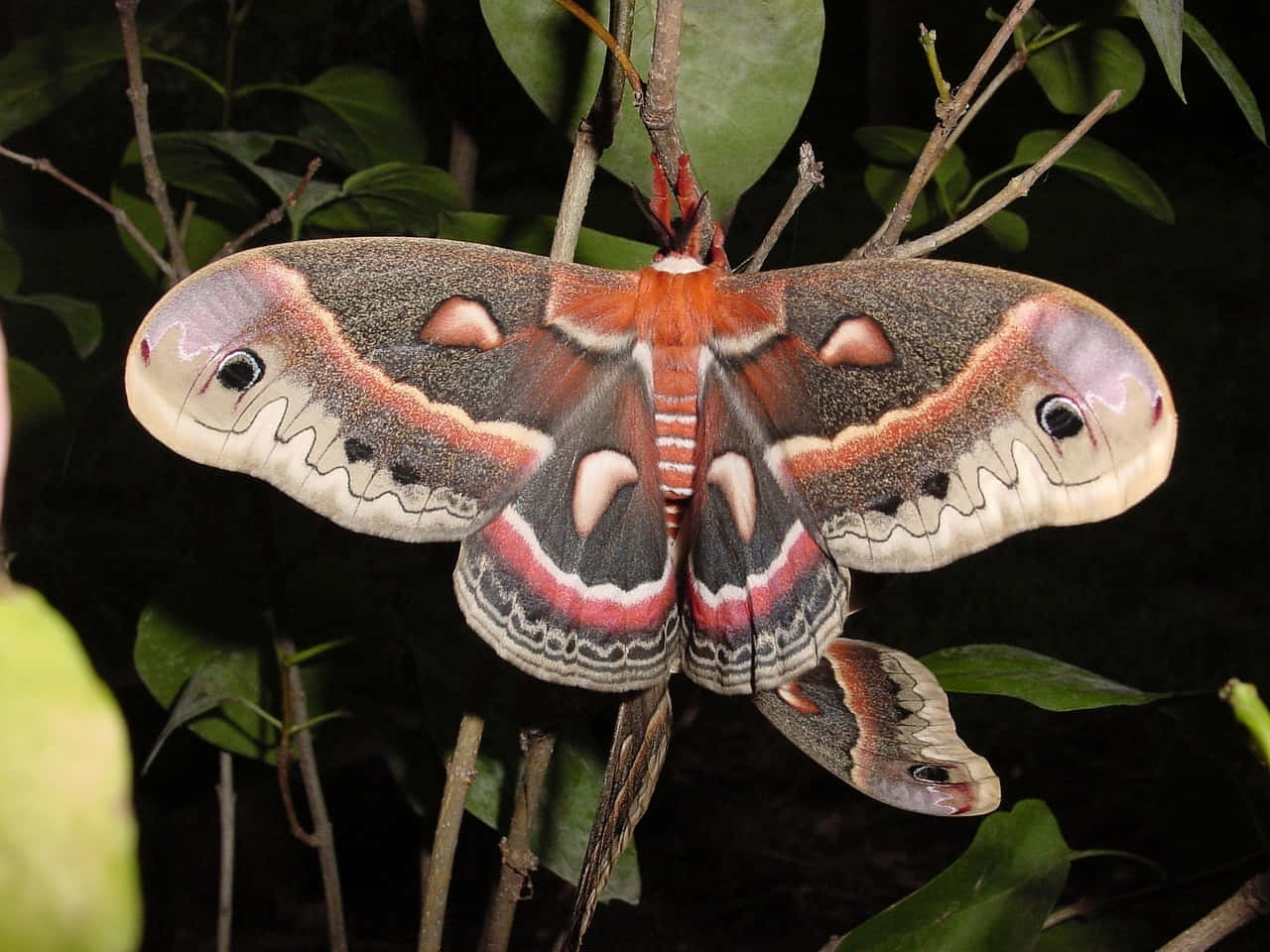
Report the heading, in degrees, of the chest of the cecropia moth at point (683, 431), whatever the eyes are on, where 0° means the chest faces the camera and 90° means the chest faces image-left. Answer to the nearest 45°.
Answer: approximately 180°

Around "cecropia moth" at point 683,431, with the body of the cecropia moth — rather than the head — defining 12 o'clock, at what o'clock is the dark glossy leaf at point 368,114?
The dark glossy leaf is roughly at 11 o'clock from the cecropia moth.
